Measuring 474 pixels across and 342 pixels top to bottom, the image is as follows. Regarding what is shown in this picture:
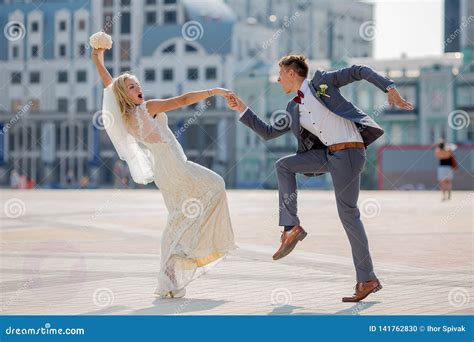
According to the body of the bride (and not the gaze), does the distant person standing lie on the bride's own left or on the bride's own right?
on the bride's own left

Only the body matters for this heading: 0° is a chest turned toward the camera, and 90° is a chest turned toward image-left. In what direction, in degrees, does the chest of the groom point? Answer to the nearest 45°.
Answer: approximately 45°

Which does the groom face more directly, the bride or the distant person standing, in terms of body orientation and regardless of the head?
the bride

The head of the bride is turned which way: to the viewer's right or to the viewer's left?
to the viewer's right

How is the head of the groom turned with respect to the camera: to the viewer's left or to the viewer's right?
to the viewer's left

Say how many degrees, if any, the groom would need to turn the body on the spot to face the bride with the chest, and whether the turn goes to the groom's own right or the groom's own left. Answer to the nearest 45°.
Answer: approximately 45° to the groom's own right

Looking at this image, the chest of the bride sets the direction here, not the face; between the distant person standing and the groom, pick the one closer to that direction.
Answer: the groom

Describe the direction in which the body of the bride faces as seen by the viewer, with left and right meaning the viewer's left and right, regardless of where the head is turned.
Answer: facing to the right of the viewer

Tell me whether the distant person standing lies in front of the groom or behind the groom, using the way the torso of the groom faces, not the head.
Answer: behind
